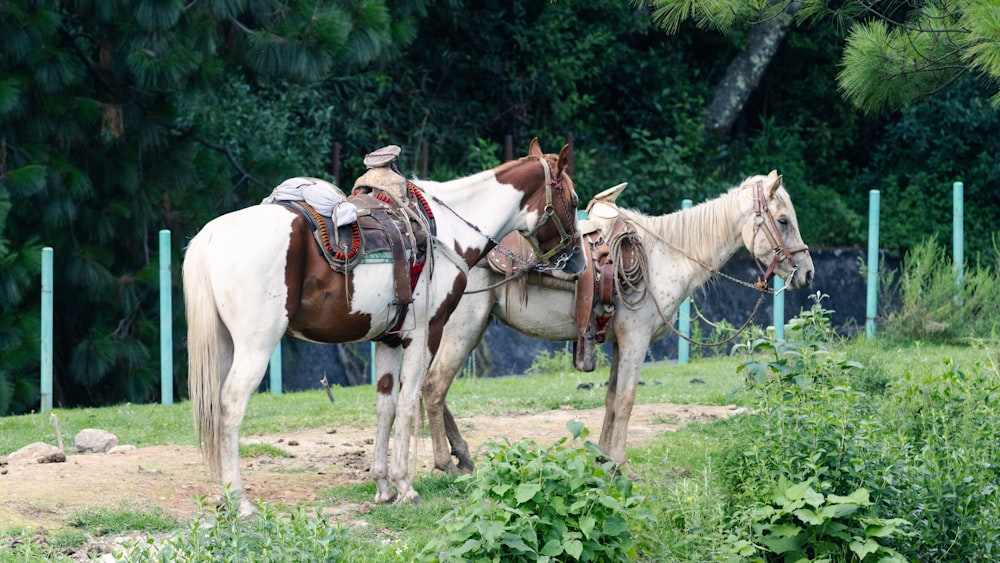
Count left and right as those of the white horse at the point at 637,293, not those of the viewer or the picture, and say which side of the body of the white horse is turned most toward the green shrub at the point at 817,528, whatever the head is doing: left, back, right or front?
right

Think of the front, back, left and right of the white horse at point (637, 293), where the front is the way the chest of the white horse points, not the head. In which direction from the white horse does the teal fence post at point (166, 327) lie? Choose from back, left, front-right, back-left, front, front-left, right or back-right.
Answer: back-left

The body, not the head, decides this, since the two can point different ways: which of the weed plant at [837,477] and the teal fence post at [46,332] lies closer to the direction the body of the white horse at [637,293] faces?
the weed plant

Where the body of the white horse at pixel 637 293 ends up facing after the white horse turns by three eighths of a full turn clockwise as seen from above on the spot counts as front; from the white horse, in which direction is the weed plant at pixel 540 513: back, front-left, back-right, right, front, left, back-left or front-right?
front-left

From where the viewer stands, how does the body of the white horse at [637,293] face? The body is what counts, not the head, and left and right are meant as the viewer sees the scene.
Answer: facing to the right of the viewer

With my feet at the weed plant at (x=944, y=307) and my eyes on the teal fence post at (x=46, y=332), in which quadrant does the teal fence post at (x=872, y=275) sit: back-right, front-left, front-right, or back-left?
front-right

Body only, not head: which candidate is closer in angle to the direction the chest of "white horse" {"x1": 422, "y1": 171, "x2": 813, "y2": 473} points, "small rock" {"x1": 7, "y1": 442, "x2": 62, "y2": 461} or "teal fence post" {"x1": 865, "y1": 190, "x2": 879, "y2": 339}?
the teal fence post

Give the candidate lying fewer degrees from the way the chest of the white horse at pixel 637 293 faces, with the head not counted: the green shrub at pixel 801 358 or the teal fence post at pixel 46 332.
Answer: the green shrub

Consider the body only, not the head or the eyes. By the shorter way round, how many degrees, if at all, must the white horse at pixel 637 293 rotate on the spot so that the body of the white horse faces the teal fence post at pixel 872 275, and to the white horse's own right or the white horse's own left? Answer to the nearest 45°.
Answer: approximately 45° to the white horse's own left

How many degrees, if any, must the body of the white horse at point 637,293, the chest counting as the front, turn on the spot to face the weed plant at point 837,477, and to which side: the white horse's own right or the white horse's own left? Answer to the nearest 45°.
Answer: approximately 45° to the white horse's own right

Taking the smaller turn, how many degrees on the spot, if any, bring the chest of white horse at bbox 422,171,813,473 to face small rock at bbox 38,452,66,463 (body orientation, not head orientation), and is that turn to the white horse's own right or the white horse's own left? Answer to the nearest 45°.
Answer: approximately 180°

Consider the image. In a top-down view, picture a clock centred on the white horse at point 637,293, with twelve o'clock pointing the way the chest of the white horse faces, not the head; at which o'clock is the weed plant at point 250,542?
The weed plant is roughly at 4 o'clock from the white horse.

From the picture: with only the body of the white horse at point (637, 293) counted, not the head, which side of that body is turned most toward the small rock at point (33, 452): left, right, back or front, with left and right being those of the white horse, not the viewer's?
back

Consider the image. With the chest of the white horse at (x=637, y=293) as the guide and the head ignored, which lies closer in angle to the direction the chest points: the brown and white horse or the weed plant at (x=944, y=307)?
the weed plant

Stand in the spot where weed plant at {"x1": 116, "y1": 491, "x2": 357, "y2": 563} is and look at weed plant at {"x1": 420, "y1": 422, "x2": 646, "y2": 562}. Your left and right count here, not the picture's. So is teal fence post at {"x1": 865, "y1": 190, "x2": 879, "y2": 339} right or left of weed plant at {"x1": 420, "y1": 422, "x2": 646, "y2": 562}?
left

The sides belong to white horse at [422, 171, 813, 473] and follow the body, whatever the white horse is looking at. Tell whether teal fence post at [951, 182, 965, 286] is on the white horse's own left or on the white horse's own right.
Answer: on the white horse's own left
